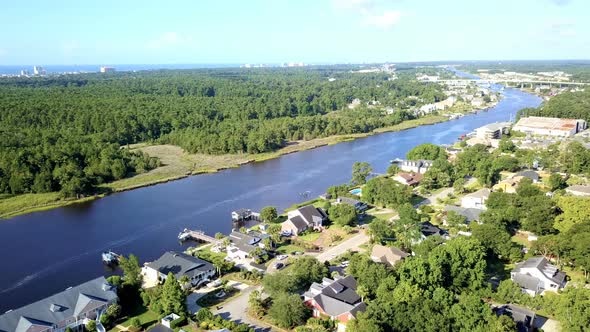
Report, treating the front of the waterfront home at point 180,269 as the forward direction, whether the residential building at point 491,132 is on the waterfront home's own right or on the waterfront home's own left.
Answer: on the waterfront home's own left

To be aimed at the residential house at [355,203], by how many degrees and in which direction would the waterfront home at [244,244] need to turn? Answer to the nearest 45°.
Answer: approximately 90° to its left

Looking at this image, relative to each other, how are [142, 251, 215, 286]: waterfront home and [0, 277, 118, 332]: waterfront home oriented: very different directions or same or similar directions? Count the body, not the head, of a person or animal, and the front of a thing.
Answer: same or similar directions

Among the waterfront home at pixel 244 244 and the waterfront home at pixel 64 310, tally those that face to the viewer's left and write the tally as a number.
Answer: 0

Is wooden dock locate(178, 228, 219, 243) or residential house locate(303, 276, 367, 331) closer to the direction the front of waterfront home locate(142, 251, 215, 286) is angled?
the residential house

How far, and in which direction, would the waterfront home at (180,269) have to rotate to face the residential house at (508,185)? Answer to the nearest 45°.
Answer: approximately 45° to its left

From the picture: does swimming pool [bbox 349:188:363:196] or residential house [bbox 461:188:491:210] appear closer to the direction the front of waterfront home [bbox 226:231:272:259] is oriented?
the residential house

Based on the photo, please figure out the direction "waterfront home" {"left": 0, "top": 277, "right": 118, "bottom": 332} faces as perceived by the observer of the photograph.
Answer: facing the viewer and to the right of the viewer

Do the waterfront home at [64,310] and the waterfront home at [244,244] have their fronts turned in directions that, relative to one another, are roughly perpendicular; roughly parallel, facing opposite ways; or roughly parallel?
roughly parallel

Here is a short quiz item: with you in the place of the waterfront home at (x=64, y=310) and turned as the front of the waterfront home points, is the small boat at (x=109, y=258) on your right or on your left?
on your left

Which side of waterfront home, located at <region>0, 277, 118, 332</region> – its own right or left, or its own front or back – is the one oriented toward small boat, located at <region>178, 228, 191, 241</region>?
left

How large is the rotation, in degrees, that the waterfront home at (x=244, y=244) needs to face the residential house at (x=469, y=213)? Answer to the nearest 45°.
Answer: approximately 45° to its left

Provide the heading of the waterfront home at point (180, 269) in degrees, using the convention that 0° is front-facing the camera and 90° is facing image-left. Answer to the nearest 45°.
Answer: approximately 315°

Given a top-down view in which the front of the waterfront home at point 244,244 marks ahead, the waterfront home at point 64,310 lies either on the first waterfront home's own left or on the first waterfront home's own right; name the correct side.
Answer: on the first waterfront home's own right

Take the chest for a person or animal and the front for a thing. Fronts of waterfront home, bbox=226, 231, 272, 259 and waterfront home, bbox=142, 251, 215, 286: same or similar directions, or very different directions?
same or similar directions

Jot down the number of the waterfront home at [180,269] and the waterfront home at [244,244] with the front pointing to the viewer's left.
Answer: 0

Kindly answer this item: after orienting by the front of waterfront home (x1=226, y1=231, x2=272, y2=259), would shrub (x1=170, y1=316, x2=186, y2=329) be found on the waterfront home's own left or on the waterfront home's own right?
on the waterfront home's own right

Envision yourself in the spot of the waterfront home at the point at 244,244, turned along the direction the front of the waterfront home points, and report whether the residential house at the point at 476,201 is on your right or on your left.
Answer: on your left

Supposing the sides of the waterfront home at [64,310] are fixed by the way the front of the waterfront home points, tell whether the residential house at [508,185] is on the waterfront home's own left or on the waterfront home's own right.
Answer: on the waterfront home's own left

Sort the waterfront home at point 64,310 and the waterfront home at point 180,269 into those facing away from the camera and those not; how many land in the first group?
0
